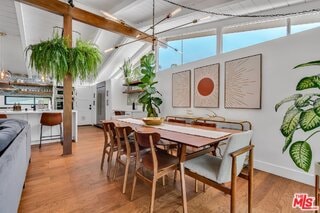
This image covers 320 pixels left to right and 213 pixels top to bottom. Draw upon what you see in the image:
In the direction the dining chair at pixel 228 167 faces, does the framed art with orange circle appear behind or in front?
in front

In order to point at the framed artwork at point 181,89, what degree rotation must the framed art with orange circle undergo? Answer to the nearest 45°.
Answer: approximately 90° to its right

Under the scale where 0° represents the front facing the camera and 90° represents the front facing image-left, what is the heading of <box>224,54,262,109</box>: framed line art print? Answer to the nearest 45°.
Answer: approximately 45°

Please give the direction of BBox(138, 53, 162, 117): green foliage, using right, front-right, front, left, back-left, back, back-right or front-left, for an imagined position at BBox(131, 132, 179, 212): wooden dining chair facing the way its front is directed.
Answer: front-left

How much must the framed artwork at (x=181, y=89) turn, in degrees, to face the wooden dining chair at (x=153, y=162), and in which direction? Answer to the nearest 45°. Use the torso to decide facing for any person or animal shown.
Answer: approximately 45° to its left

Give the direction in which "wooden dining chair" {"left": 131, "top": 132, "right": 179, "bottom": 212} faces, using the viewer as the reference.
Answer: facing away from the viewer and to the right of the viewer

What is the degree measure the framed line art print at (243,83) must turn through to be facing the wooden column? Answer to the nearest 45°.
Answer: approximately 45° to its right

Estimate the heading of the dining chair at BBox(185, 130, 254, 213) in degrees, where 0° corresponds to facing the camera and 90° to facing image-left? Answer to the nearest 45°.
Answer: approximately 135°

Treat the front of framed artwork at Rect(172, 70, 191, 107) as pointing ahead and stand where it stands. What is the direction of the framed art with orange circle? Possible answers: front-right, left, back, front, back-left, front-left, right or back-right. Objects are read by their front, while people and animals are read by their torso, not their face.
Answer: left

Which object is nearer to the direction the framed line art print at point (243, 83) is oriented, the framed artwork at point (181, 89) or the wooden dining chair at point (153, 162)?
the wooden dining chair

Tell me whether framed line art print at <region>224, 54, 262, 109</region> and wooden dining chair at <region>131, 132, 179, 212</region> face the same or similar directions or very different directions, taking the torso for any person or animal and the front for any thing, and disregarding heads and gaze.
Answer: very different directions

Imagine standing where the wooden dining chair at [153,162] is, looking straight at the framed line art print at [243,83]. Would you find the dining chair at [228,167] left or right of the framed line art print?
right

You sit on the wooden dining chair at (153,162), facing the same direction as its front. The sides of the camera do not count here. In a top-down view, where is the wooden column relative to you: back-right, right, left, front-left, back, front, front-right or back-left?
left
